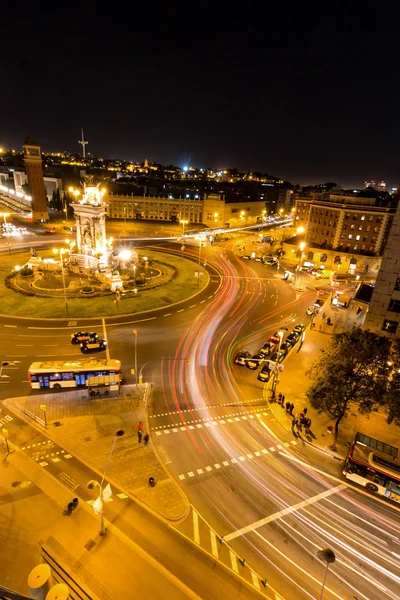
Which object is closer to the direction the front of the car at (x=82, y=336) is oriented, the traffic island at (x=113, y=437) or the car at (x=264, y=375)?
the car

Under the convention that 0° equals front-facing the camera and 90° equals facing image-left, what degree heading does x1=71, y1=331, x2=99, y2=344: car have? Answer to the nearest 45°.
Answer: approximately 270°

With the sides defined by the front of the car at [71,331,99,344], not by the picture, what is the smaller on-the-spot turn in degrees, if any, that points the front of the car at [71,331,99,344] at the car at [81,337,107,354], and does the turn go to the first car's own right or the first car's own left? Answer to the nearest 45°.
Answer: approximately 45° to the first car's own right

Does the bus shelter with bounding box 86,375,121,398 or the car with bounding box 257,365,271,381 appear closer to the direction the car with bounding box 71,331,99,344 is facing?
the car

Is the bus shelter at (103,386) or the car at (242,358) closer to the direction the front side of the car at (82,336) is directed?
the car

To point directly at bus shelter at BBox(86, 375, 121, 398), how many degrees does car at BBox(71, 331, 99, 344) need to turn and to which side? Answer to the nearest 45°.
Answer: approximately 90° to its right

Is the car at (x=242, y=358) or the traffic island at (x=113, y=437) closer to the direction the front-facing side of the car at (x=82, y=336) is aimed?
the car

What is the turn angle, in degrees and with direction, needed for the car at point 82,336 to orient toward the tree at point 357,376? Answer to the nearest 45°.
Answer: approximately 45° to its right

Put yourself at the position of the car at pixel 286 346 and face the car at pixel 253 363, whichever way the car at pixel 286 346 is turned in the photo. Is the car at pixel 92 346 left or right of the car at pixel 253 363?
right

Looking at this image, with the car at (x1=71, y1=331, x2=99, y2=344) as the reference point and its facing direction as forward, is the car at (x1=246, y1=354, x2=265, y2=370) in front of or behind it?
in front

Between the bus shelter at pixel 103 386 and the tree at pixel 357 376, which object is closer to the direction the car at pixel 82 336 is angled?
the tree

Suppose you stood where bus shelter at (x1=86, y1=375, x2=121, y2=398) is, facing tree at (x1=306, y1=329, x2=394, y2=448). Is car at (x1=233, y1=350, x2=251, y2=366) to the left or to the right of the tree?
left

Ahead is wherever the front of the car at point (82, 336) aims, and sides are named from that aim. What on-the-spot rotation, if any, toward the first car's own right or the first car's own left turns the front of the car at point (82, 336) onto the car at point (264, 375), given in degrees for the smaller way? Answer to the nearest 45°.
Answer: approximately 45° to the first car's own right

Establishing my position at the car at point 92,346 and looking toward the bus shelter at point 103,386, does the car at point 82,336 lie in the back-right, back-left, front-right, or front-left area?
back-right
